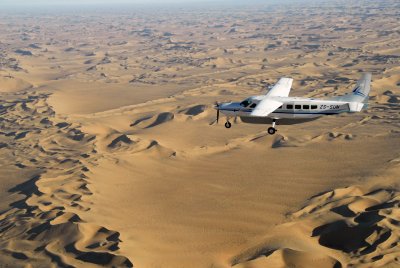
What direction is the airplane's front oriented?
to the viewer's left
